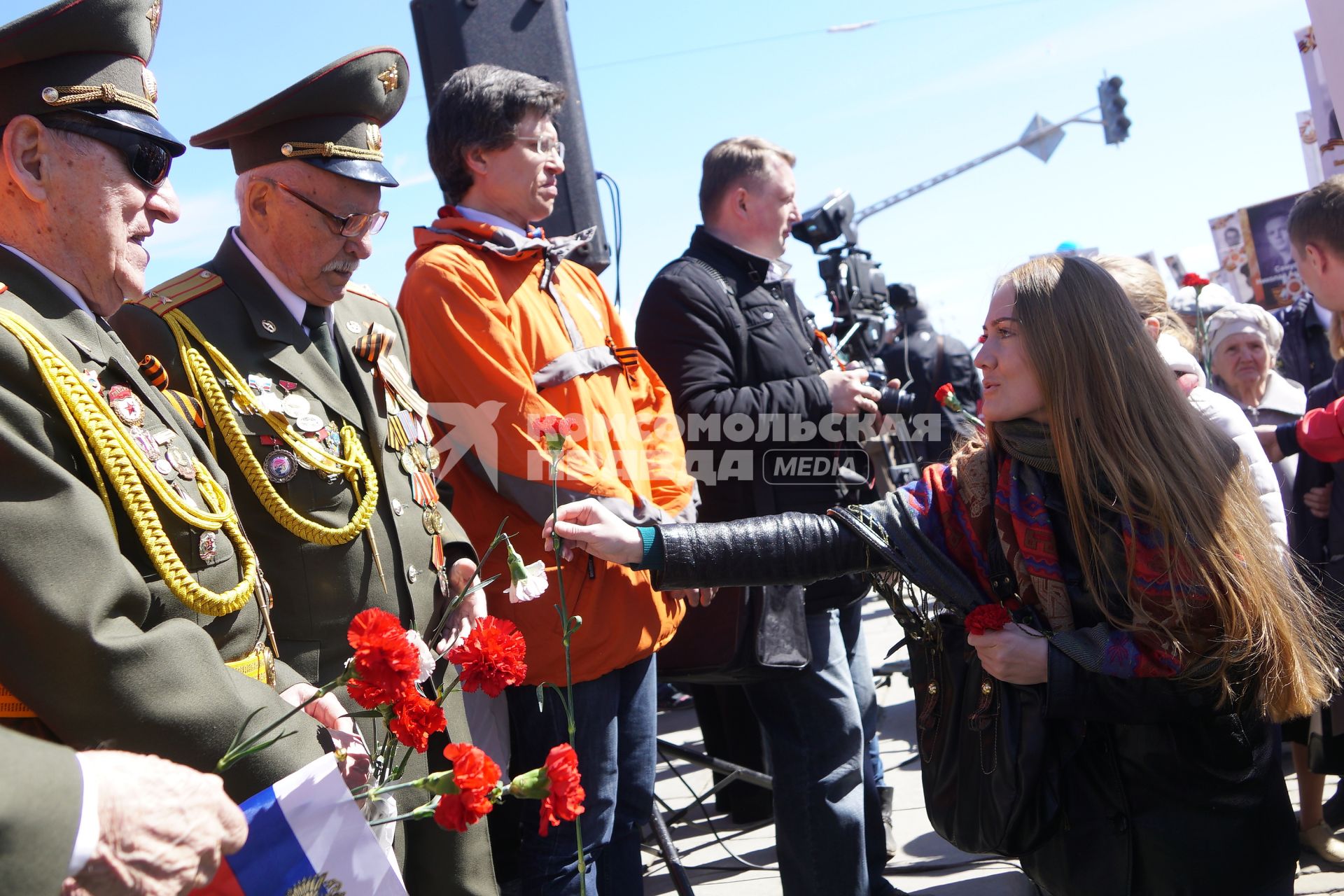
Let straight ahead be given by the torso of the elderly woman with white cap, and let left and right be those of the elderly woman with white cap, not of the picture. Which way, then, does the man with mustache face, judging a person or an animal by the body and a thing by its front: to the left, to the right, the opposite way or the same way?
to the left

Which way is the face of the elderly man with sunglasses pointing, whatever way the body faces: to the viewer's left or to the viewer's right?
to the viewer's right

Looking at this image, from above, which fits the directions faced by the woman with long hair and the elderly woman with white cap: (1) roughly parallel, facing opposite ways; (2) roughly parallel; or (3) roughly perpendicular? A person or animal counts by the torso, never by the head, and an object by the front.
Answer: roughly perpendicular

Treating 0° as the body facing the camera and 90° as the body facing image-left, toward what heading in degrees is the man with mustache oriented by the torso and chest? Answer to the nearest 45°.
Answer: approximately 315°

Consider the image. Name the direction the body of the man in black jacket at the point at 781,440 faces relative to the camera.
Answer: to the viewer's right

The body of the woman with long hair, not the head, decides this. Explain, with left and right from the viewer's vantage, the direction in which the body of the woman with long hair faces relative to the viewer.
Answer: facing to the left of the viewer

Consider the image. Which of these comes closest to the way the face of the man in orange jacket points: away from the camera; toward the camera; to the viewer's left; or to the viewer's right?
to the viewer's right

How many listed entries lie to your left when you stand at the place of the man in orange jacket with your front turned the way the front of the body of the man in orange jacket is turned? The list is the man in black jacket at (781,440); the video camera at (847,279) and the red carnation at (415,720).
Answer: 2
